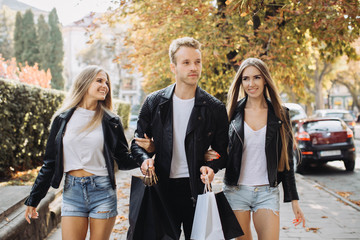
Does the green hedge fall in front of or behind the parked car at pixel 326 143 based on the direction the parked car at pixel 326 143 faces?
behind

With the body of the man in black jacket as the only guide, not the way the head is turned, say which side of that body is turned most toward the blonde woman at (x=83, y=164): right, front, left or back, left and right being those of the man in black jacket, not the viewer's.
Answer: right

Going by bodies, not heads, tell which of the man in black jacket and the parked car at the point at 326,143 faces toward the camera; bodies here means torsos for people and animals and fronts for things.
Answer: the man in black jacket

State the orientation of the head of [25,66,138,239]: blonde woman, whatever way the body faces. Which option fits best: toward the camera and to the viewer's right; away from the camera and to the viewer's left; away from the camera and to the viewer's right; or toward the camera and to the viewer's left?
toward the camera and to the viewer's right

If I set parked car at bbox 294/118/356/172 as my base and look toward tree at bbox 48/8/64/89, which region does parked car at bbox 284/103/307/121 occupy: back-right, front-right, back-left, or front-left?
front-right

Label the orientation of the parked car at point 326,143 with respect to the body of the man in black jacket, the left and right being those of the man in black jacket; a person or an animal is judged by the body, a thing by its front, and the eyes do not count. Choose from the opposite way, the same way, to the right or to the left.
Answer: the opposite way

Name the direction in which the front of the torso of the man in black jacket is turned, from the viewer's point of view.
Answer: toward the camera

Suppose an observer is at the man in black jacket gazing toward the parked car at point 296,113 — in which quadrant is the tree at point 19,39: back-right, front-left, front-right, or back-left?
front-left

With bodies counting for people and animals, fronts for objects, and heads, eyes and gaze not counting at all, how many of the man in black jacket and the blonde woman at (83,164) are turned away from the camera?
0

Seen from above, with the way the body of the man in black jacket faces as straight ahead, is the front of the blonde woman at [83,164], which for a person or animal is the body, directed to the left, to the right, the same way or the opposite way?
the same way

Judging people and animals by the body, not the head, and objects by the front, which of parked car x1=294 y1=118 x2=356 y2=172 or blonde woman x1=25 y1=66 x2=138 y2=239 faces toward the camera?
the blonde woman

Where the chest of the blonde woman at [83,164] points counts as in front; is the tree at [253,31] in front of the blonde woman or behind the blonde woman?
behind

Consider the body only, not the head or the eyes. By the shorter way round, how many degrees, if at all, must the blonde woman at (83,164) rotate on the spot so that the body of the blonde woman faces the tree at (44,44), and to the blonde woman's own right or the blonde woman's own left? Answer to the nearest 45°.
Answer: approximately 180°

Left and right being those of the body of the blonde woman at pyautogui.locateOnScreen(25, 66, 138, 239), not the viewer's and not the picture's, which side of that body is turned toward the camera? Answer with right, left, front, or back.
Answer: front

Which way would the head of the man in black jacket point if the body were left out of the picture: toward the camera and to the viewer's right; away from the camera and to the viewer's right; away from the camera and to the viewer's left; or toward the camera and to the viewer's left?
toward the camera and to the viewer's right

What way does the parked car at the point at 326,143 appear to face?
away from the camera
